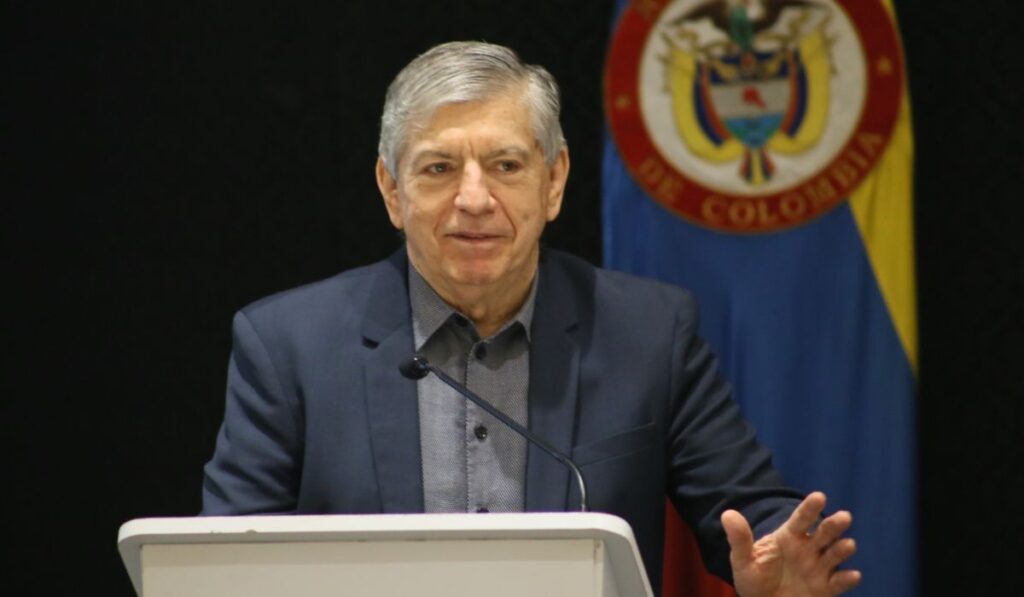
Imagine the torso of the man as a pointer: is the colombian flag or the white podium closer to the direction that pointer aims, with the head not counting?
the white podium

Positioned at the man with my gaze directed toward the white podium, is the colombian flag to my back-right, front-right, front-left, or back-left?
back-left

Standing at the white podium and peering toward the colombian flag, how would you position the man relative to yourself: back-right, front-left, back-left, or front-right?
front-left

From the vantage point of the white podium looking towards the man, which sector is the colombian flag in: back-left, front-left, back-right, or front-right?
front-right

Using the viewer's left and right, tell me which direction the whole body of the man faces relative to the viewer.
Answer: facing the viewer

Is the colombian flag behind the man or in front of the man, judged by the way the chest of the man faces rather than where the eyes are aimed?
behind

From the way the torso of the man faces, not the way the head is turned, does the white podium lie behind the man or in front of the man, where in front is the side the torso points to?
in front
